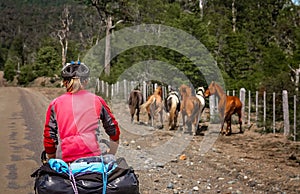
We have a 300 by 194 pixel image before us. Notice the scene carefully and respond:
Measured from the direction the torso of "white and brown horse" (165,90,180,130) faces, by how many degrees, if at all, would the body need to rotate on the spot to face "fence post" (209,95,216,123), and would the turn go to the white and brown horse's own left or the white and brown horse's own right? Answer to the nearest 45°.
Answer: approximately 45° to the white and brown horse's own right

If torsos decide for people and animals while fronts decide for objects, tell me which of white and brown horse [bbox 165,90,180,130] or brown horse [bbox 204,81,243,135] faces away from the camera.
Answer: the white and brown horse

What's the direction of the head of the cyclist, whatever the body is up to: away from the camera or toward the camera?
away from the camera

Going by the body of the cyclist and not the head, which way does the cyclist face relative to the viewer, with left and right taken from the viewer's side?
facing away from the viewer
